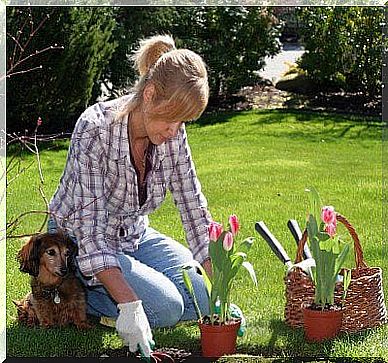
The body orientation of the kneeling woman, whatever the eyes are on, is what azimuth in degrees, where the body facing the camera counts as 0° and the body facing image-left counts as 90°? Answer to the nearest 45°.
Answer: approximately 315°

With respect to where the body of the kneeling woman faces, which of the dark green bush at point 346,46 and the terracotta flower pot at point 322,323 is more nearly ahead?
the terracotta flower pot

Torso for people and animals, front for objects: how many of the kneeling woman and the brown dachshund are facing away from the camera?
0

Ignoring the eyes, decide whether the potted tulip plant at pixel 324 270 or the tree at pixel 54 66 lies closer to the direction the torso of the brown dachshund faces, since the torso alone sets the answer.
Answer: the potted tulip plant

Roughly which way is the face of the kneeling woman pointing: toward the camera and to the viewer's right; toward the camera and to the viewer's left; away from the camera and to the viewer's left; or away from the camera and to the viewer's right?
toward the camera and to the viewer's right

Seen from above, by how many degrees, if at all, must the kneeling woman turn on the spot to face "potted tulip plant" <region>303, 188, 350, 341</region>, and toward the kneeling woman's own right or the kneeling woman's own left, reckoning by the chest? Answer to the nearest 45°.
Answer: approximately 45° to the kneeling woman's own left

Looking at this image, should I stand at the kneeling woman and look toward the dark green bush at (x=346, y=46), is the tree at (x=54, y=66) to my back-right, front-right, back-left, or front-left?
front-left
